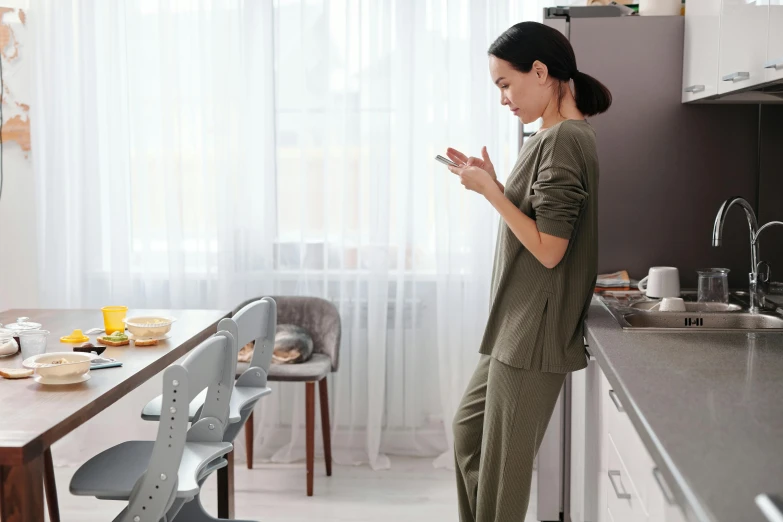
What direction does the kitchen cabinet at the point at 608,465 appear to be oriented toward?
to the viewer's left

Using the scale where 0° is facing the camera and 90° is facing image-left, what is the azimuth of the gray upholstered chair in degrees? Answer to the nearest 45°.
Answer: approximately 45°

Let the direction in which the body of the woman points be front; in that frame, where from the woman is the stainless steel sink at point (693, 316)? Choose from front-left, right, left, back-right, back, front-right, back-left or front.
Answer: back-right

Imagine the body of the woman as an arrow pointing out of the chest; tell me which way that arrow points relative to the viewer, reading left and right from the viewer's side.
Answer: facing to the left of the viewer

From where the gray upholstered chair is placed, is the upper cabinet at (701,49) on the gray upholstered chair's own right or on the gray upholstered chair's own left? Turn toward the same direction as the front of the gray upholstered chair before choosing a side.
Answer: on the gray upholstered chair's own left

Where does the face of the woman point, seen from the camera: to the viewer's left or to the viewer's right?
to the viewer's left

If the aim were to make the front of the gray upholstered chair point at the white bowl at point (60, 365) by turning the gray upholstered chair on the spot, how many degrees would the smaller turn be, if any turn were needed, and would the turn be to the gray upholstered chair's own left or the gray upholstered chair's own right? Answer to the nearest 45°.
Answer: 0° — it already faces it
